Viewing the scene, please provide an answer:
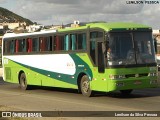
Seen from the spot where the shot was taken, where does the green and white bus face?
facing the viewer and to the right of the viewer
